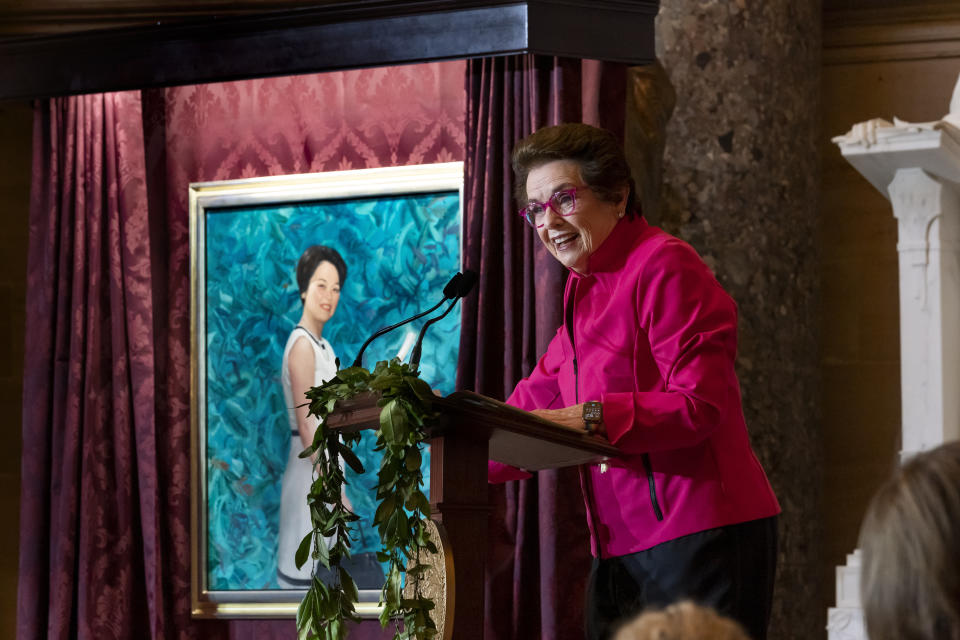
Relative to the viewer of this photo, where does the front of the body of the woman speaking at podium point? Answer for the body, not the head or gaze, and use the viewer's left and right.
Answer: facing the viewer and to the left of the viewer

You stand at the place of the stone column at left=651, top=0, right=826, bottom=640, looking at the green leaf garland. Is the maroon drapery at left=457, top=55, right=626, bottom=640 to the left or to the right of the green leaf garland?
right

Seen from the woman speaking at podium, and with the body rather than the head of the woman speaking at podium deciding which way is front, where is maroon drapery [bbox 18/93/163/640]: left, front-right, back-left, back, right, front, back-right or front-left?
right

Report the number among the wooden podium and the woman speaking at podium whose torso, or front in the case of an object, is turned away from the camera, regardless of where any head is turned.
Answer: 0

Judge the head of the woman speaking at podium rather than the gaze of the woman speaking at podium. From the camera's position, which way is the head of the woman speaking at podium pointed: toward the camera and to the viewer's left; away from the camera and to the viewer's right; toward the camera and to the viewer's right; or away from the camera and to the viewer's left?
toward the camera and to the viewer's left

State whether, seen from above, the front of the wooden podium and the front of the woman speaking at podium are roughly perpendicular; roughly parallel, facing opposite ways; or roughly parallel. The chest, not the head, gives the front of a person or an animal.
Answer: roughly parallel

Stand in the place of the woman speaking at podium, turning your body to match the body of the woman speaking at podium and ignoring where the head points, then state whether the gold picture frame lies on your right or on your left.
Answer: on your right
